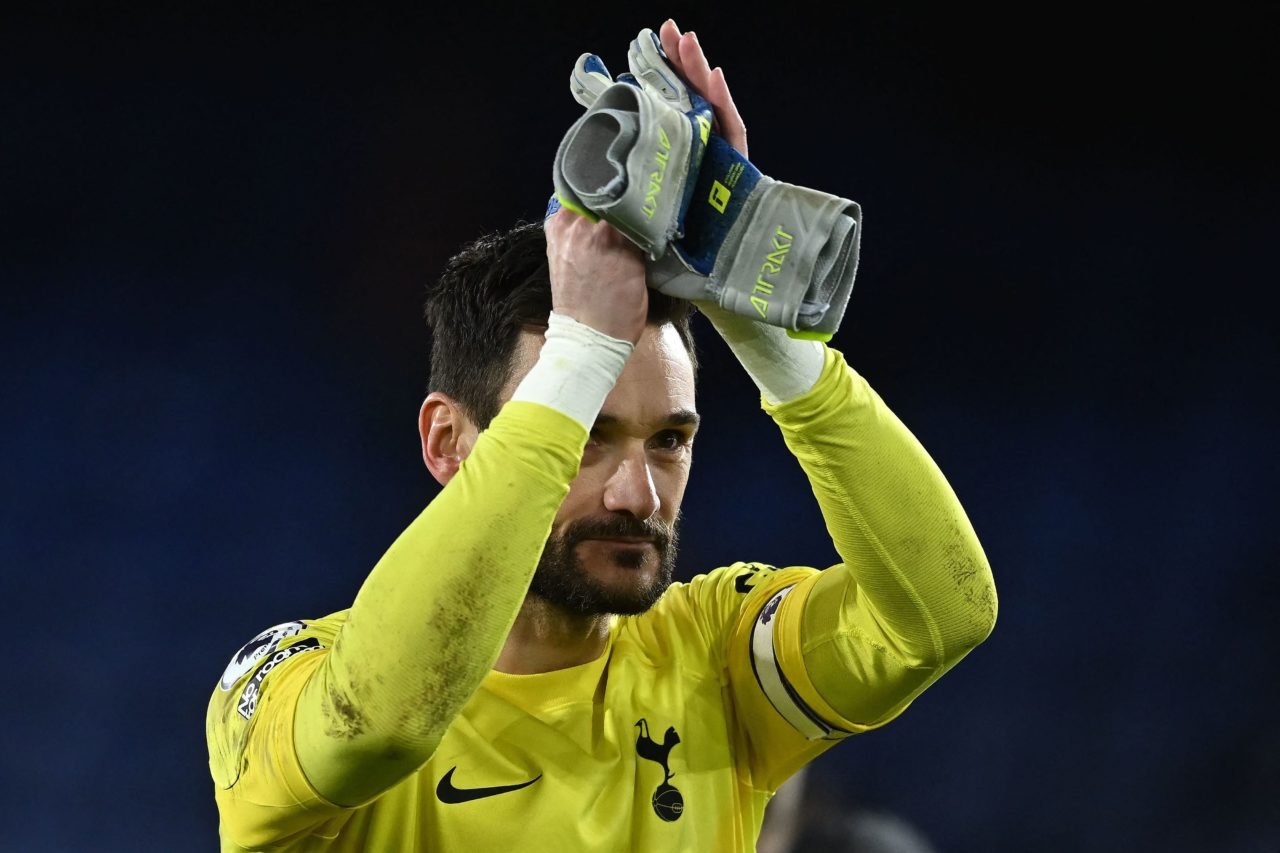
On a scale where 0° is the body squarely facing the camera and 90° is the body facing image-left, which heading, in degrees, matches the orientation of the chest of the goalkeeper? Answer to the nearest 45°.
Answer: approximately 315°
